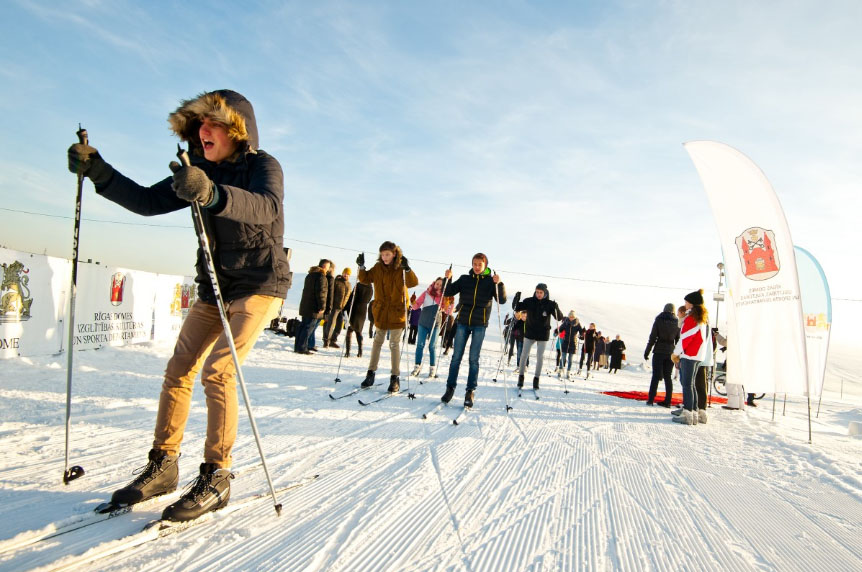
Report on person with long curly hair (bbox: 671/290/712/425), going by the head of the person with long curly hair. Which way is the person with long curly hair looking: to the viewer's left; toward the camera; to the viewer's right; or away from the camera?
to the viewer's left

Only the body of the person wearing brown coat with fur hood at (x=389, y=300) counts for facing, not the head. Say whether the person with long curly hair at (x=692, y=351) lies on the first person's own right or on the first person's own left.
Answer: on the first person's own left

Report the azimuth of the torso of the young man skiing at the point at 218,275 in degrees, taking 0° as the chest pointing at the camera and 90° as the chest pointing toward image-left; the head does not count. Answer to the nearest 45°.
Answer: approximately 45°

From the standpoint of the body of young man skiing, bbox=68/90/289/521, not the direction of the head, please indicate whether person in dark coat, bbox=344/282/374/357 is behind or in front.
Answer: behind

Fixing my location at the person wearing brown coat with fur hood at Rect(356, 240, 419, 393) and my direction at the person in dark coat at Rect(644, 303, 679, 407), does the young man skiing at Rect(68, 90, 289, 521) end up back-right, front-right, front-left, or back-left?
back-right

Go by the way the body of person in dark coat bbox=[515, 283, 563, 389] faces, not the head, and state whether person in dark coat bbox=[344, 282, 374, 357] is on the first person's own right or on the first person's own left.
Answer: on the first person's own right
